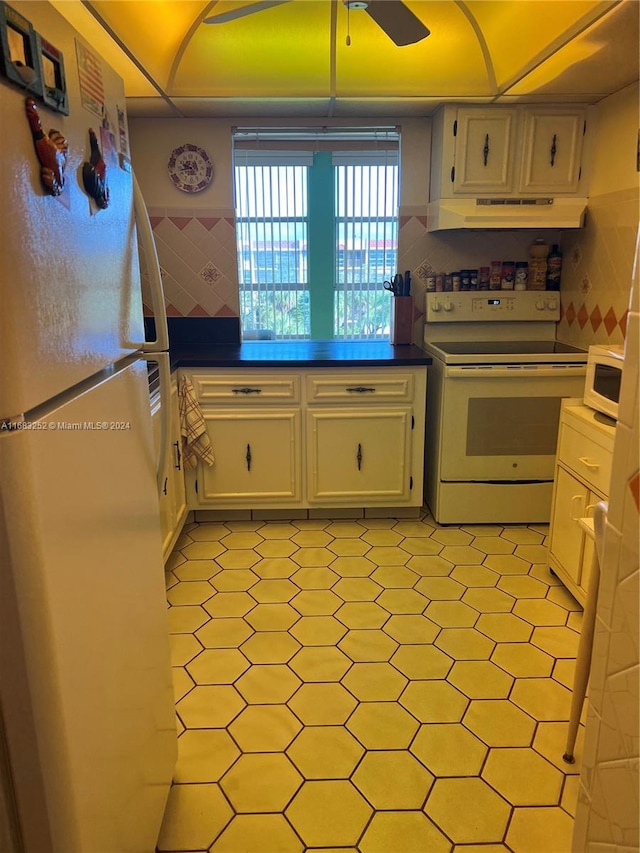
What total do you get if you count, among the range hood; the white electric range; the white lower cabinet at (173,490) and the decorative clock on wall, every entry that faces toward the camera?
3

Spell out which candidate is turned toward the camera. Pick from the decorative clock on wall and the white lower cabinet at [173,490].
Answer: the decorative clock on wall

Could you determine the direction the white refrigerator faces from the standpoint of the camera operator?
facing the viewer and to the right of the viewer

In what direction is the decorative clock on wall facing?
toward the camera

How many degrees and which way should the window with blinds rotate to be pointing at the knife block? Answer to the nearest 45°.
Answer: approximately 45° to its left

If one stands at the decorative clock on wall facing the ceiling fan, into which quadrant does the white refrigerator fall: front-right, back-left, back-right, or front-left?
front-right

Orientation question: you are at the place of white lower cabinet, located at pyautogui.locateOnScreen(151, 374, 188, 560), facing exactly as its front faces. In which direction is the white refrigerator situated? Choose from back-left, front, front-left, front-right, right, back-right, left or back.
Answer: right

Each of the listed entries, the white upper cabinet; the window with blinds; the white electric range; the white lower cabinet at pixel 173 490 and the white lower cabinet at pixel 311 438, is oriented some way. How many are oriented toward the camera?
4

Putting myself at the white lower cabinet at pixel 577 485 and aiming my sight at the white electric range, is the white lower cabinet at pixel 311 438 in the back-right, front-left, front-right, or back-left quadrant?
front-left

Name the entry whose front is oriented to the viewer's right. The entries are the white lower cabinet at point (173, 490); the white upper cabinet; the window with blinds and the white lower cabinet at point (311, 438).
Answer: the white lower cabinet at point (173, 490)

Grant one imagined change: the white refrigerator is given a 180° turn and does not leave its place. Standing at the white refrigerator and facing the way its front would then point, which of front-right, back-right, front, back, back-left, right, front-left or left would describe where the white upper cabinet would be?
right

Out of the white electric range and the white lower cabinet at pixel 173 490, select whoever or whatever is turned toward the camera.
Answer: the white electric range

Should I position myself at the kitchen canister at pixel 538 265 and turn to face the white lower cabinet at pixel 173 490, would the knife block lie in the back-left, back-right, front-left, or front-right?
front-right

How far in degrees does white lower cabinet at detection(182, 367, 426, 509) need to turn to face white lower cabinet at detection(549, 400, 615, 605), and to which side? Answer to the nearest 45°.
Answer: approximately 45° to its left

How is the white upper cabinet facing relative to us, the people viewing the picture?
facing the viewer
